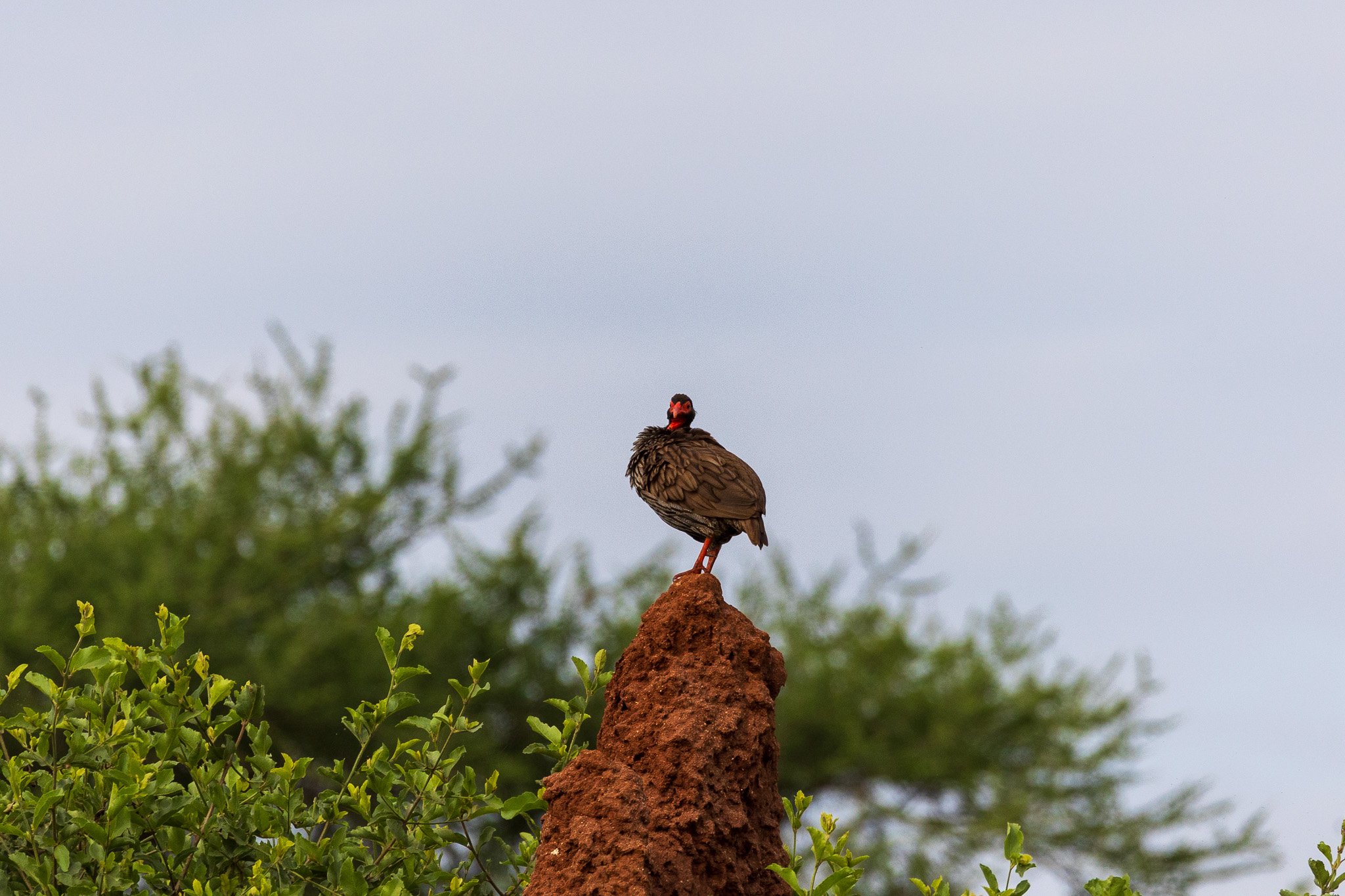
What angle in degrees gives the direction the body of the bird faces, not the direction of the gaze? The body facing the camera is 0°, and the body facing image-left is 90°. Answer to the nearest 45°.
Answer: approximately 90°
